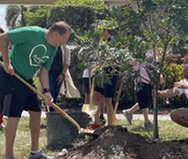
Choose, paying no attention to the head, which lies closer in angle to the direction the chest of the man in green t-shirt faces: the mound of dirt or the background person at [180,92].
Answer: the mound of dirt

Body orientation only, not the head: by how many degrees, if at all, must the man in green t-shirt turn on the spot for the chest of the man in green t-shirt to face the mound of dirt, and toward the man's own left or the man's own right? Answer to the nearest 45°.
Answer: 0° — they already face it

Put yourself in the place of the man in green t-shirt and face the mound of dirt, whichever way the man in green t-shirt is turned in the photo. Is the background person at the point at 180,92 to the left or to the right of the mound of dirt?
left

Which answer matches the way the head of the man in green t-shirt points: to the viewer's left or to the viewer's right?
to the viewer's right

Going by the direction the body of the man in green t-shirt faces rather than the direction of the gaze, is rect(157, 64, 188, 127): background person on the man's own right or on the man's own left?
on the man's own left

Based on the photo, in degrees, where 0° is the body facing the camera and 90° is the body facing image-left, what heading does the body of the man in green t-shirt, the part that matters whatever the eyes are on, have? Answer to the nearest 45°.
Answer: approximately 315°
